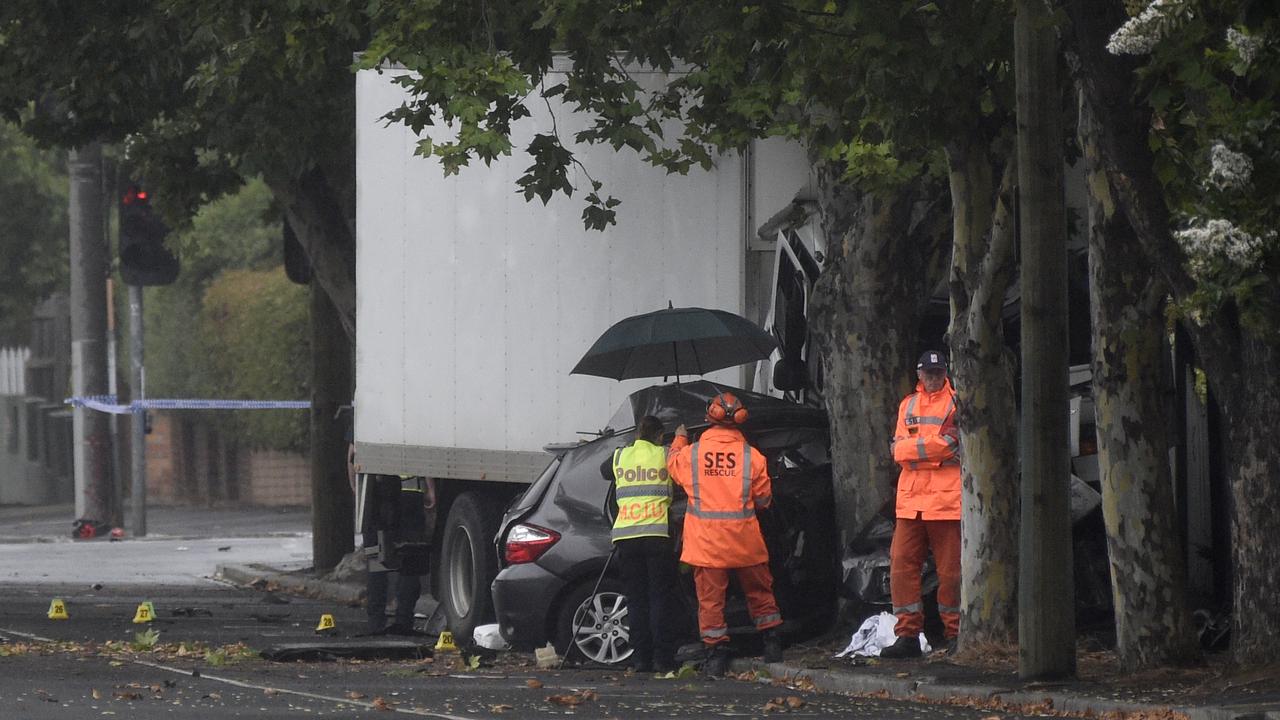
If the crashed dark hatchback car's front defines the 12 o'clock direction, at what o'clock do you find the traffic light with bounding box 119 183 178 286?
The traffic light is roughly at 8 o'clock from the crashed dark hatchback car.

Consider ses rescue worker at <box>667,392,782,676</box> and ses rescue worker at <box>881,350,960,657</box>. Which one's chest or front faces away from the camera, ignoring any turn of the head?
ses rescue worker at <box>667,392,782,676</box>

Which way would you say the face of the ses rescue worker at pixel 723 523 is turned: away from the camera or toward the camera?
away from the camera

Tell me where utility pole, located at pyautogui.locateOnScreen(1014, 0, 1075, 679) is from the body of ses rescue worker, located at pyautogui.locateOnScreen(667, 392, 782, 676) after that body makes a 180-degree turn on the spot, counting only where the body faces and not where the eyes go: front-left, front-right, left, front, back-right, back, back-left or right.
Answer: front-left

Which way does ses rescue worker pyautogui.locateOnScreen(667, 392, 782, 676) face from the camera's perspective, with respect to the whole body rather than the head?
away from the camera

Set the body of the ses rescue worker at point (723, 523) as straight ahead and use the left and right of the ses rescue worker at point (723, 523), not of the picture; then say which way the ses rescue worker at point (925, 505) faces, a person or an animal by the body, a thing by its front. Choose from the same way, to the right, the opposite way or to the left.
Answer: the opposite way

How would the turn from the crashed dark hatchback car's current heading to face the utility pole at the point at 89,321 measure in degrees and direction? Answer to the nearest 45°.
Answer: approximately 135° to its left

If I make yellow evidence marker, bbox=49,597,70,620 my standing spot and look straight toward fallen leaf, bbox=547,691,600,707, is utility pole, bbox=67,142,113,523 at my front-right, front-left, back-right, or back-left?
back-left

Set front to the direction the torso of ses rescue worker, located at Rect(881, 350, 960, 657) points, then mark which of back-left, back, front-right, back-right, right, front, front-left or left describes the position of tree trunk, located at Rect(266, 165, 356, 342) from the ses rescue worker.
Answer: back-right

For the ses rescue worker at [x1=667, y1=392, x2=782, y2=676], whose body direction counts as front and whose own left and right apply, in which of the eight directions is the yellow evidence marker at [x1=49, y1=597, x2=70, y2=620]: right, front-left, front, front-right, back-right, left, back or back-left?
front-left
